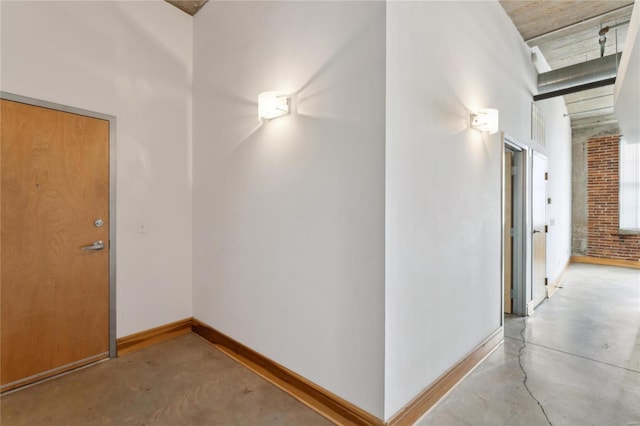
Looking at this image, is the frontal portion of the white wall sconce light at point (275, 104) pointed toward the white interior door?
no

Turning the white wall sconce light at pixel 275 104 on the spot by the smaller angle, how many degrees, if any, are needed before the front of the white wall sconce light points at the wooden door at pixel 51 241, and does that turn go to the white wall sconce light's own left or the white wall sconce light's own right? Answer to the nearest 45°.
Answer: approximately 45° to the white wall sconce light's own right

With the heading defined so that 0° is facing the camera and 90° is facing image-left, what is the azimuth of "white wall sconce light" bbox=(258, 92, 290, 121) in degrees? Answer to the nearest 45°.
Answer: approximately 45°

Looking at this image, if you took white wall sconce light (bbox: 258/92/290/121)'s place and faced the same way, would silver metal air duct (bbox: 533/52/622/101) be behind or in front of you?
behind

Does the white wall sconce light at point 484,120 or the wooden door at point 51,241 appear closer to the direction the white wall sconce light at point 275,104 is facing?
the wooden door

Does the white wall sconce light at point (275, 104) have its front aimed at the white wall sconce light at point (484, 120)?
no

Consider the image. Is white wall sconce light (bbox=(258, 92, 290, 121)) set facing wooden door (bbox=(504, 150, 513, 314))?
no

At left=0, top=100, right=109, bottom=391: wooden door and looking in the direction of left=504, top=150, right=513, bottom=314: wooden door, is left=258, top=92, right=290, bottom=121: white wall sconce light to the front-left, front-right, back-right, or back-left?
front-right
